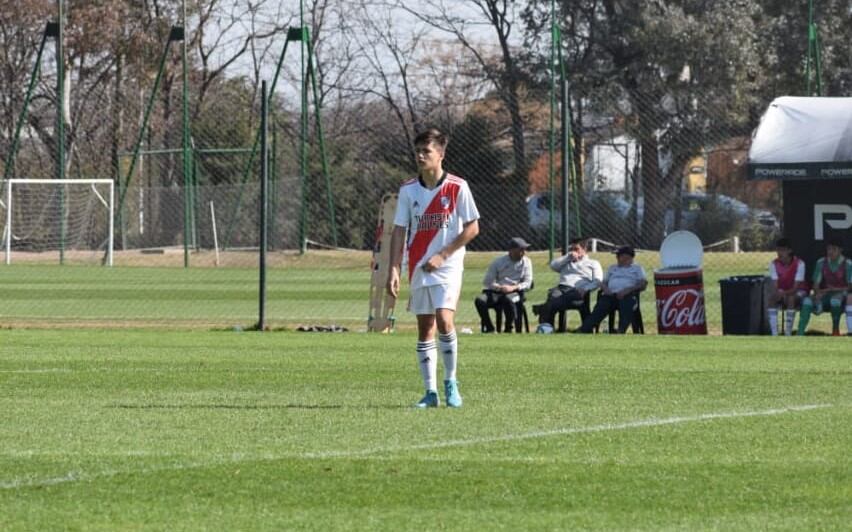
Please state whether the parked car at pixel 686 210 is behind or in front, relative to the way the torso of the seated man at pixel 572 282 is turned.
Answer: behind

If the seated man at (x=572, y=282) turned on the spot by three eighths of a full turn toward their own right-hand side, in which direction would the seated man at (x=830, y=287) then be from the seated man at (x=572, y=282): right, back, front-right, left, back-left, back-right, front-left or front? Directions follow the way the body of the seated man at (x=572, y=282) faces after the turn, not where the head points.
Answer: right

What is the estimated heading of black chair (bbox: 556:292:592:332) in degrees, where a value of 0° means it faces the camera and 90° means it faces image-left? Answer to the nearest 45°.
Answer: approximately 45°

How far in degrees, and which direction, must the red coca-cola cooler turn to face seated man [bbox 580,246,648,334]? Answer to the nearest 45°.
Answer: approximately 90° to its right

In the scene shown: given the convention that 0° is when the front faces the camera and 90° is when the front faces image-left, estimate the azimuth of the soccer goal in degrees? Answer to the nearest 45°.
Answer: approximately 0°

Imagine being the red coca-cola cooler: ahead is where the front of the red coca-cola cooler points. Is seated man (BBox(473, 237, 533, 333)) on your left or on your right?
on your right

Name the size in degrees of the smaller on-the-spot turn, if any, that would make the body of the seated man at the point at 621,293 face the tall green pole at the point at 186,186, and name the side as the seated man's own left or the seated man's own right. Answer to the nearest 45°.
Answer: approximately 90° to the seated man's own right

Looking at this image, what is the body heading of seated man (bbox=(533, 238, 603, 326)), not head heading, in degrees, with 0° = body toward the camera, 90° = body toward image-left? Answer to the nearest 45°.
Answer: approximately 45°

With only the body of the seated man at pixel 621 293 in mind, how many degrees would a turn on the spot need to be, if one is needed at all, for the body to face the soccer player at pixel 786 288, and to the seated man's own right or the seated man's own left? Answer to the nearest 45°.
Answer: approximately 135° to the seated man's own left

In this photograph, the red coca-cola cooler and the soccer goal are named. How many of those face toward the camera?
2
